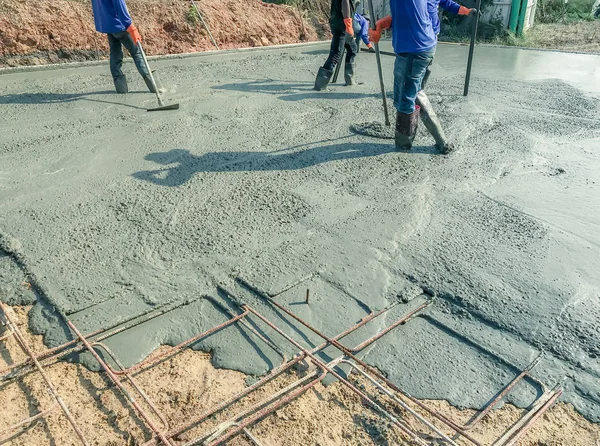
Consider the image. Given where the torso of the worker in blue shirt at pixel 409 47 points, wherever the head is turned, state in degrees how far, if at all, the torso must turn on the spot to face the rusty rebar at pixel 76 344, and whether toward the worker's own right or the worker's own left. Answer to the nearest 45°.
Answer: approximately 90° to the worker's own left

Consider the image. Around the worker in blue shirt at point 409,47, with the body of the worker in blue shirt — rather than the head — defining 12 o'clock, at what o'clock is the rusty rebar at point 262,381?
The rusty rebar is roughly at 8 o'clock from the worker in blue shirt.

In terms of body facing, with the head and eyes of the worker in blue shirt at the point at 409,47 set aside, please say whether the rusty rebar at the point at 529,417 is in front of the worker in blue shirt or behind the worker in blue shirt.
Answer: behind

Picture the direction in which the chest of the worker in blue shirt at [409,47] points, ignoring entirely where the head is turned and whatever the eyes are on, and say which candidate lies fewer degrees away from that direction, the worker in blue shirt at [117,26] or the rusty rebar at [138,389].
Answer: the worker in blue shirt

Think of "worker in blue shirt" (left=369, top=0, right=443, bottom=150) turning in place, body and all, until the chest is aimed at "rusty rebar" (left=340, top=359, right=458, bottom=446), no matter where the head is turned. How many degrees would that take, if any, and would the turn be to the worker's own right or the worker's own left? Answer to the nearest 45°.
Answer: approximately 135° to the worker's own left

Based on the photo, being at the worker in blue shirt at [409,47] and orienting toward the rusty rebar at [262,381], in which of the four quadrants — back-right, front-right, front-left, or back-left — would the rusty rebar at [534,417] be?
front-left

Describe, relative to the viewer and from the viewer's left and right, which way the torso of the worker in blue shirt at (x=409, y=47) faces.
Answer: facing away from the viewer and to the left of the viewer

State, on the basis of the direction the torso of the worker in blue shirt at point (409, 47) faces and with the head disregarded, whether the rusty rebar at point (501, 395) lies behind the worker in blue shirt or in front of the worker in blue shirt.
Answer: behind

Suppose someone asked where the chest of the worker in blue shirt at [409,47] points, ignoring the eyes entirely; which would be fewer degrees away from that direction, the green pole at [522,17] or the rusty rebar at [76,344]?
the green pole

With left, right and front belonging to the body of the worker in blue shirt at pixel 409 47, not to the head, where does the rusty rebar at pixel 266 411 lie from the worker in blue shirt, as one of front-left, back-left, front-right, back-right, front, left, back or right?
back-left

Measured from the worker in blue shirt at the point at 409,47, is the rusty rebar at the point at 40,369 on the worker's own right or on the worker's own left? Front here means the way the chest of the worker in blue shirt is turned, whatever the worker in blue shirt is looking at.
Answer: on the worker's own left

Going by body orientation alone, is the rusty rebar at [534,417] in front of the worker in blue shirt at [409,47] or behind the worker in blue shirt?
behind

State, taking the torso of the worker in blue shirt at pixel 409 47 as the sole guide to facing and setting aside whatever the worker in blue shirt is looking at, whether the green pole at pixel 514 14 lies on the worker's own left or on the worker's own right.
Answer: on the worker's own right

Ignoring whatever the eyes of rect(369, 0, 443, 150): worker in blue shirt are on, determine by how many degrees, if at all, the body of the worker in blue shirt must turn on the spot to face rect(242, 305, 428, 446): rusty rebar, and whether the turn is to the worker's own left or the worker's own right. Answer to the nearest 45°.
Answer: approximately 135° to the worker's own left

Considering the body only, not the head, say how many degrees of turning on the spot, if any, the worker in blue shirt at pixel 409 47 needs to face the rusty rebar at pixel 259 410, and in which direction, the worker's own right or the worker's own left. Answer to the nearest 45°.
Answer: approximately 135° to the worker's own left

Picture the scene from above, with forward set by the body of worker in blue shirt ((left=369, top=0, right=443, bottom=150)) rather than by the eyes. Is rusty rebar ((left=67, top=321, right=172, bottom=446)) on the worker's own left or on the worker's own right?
on the worker's own left
